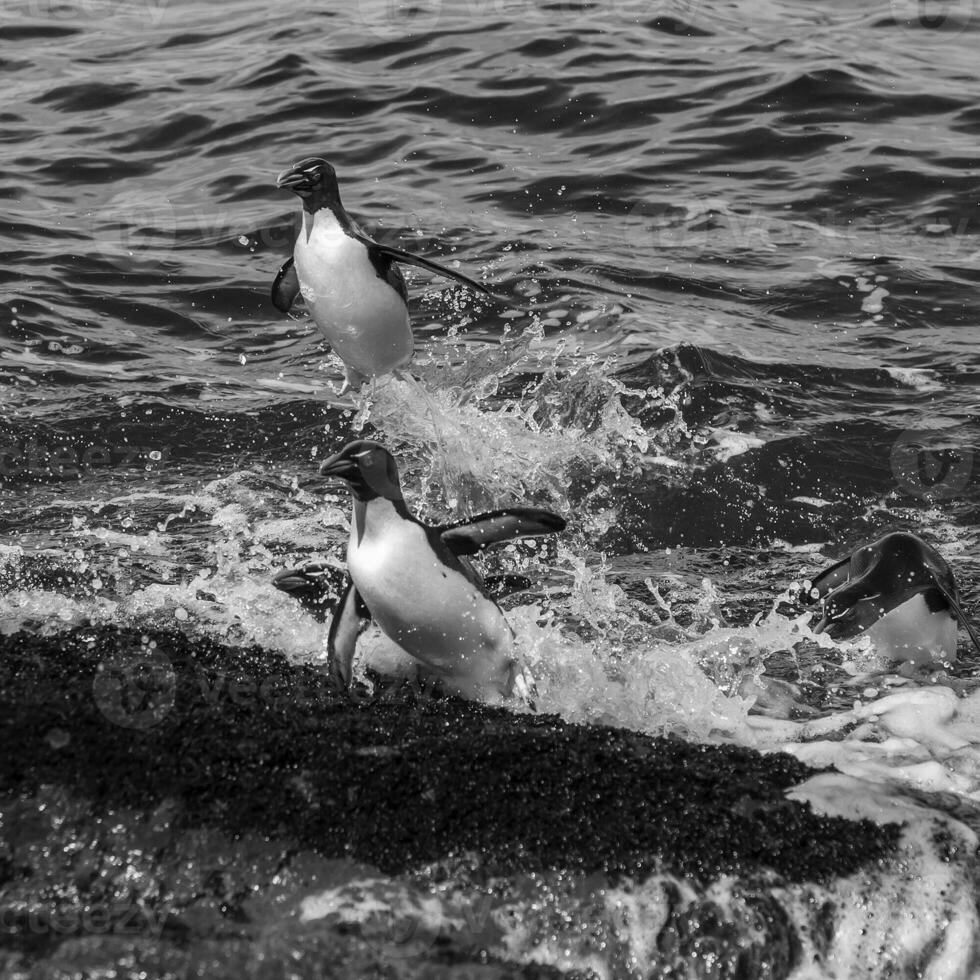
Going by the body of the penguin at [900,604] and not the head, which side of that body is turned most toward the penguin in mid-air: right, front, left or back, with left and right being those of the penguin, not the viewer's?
right

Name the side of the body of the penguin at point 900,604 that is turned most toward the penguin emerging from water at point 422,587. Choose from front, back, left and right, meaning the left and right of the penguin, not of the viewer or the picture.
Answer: front

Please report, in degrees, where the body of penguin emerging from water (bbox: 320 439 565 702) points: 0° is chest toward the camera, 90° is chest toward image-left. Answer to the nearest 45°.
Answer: approximately 45°

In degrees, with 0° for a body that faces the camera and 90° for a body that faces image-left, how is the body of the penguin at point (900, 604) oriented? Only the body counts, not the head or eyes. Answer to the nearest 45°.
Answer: approximately 45°

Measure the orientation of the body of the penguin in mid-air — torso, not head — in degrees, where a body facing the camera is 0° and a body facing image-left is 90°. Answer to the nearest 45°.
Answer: approximately 45°

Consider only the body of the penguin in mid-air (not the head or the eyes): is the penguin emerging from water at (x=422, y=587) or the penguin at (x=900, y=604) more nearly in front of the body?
the penguin emerging from water
